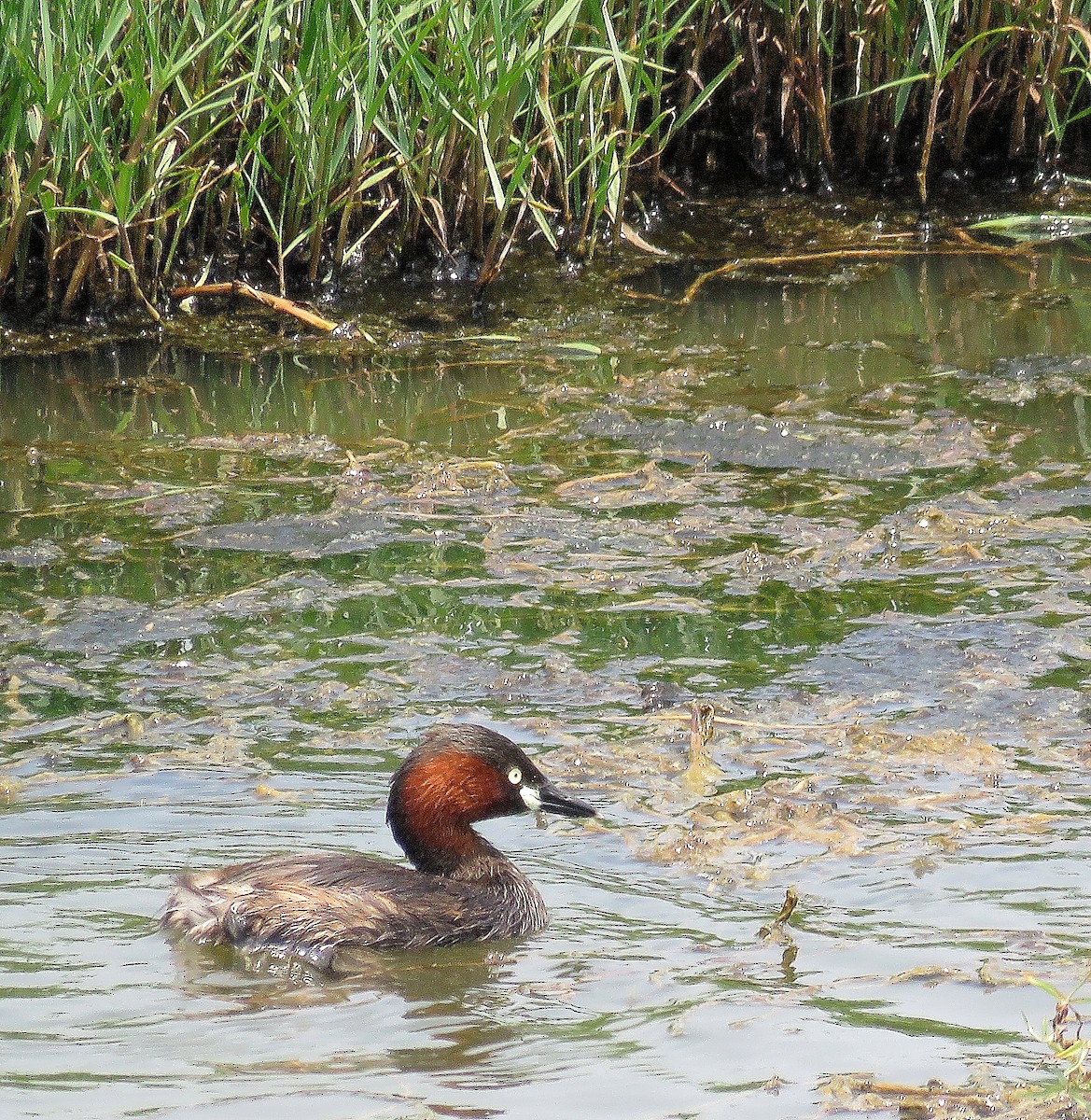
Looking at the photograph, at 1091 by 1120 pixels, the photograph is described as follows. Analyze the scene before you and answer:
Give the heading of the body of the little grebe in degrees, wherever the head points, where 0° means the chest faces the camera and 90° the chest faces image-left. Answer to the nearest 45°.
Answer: approximately 270°

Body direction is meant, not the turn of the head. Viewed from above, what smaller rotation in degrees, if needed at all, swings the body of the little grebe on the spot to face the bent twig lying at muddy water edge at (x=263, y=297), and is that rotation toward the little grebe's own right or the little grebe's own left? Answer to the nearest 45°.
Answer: approximately 90° to the little grebe's own left
